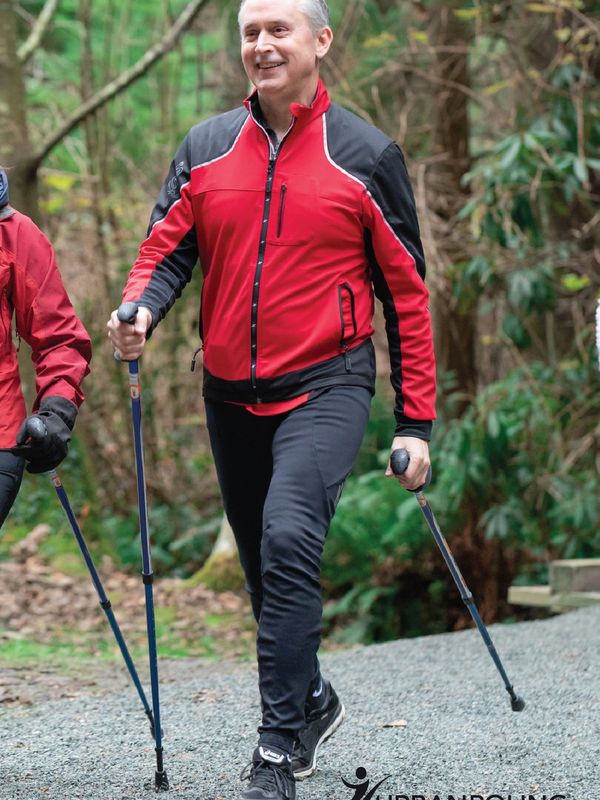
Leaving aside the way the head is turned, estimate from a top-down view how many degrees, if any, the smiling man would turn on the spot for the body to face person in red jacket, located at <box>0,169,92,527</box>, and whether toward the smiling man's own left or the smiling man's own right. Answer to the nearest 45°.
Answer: approximately 45° to the smiling man's own right

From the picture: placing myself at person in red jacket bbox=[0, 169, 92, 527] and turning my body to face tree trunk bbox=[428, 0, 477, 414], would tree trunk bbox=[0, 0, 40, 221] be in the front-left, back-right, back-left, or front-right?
front-left

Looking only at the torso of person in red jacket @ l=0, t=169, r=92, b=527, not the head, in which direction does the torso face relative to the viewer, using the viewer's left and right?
facing the viewer and to the left of the viewer

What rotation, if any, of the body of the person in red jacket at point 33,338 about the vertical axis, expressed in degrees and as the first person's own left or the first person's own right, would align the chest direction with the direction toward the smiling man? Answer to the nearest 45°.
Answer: approximately 135° to the first person's own left

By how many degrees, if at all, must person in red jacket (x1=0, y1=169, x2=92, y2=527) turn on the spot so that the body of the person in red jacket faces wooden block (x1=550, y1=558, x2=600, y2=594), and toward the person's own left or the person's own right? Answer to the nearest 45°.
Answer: approximately 180°

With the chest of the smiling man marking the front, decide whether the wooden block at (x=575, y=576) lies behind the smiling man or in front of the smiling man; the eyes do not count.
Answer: behind

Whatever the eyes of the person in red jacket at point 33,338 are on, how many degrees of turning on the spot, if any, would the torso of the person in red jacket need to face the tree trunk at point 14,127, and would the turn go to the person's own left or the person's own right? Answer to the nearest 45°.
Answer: approximately 135° to the person's own right

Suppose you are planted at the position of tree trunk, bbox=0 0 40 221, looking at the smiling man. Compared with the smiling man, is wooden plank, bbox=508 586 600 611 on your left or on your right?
left

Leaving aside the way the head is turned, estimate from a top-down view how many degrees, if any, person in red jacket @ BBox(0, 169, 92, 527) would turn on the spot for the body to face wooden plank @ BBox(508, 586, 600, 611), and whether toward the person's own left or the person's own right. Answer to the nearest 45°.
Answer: approximately 180°

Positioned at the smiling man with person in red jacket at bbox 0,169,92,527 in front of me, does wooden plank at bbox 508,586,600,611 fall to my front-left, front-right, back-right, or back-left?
back-right

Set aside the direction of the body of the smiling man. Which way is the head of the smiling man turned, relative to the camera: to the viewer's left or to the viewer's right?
to the viewer's left

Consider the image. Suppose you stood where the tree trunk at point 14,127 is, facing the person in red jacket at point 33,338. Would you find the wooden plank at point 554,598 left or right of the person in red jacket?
left

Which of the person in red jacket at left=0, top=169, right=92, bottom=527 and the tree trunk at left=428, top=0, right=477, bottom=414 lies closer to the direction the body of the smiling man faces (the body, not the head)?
the person in red jacket

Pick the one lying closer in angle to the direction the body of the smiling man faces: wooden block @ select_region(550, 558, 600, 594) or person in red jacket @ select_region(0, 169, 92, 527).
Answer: the person in red jacket

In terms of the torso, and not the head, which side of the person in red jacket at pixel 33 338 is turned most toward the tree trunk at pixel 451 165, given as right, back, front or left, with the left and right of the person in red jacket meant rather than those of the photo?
back

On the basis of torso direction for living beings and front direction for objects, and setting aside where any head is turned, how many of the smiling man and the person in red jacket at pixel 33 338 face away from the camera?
0

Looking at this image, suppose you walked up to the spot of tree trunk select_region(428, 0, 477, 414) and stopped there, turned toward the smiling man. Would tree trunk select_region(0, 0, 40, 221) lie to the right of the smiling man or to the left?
right
